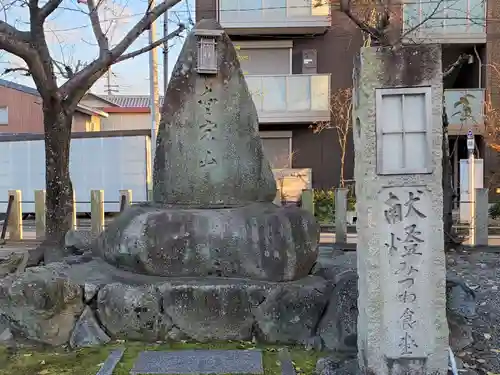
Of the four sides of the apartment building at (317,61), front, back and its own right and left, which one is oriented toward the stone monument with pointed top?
front

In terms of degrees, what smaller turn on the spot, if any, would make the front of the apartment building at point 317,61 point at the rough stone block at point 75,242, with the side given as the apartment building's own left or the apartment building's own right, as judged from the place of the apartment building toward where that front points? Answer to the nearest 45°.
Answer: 0° — it already faces it

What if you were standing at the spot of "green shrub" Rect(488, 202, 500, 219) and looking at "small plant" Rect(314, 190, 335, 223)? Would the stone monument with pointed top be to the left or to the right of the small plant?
left

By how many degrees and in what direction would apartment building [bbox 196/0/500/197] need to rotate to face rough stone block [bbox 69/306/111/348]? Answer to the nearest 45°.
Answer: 0° — it already faces it

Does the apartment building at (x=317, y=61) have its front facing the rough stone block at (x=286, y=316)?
yes

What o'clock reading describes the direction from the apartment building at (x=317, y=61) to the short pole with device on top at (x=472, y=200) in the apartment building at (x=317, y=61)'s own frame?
The short pole with device on top is roughly at 11 o'clock from the apartment building.

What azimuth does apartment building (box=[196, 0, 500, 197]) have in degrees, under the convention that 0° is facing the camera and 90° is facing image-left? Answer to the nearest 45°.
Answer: approximately 0°

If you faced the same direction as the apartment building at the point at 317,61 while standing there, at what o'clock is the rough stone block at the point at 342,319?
The rough stone block is roughly at 12 o'clock from the apartment building.

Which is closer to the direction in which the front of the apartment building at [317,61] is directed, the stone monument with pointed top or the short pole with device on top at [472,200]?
the stone monument with pointed top
